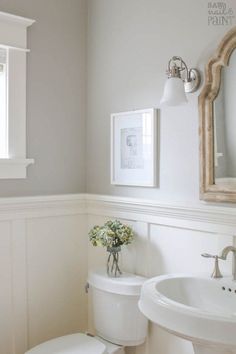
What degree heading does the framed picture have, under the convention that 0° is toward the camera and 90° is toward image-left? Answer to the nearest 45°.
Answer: approximately 45°

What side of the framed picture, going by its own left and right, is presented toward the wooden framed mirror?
left

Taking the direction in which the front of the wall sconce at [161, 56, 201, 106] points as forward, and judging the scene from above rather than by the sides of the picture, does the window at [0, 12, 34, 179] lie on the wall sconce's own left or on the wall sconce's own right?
on the wall sconce's own right
